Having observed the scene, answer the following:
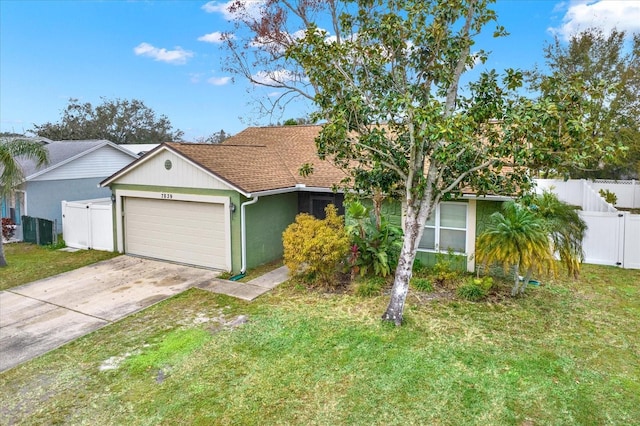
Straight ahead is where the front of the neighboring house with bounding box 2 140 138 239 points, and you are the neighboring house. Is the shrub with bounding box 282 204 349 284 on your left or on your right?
on your left

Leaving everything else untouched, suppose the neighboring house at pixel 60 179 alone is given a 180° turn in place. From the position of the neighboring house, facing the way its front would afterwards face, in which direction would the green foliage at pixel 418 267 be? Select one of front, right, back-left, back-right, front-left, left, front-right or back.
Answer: right

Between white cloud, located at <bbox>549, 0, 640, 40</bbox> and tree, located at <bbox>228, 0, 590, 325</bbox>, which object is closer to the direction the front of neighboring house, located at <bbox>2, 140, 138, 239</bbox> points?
the tree

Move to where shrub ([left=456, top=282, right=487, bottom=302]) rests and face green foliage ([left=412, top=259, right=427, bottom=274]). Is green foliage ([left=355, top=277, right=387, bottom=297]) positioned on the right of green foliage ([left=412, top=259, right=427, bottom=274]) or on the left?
left

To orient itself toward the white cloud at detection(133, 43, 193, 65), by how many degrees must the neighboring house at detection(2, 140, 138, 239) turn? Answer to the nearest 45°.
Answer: approximately 180°

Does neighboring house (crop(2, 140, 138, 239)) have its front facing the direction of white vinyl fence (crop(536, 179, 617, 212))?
no

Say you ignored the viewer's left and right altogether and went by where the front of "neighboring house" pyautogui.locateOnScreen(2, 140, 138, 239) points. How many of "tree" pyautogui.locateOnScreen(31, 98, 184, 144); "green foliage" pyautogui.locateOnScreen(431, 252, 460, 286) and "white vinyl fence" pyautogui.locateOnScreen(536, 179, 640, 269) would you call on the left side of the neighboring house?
2

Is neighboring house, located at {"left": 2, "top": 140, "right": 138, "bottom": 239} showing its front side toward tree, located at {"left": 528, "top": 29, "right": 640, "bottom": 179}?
no

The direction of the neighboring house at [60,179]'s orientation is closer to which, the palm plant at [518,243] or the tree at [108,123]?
the palm plant

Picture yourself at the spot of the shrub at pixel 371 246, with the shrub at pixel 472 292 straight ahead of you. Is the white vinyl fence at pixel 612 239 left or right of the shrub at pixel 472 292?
left

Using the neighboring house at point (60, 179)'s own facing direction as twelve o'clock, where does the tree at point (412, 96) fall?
The tree is roughly at 10 o'clock from the neighboring house.

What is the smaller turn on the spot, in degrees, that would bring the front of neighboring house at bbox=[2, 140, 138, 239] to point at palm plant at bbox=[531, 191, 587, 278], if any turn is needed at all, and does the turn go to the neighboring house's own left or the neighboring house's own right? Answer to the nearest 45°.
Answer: approximately 90° to the neighboring house's own left

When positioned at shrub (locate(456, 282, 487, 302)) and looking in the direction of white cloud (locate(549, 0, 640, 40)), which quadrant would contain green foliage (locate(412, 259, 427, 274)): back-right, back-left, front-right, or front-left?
front-left

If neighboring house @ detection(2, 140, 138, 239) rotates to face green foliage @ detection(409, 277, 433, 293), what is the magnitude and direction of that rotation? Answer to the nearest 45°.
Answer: approximately 90° to its left

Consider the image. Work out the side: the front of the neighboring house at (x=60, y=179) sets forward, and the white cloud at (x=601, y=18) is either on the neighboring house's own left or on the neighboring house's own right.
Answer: on the neighboring house's own left

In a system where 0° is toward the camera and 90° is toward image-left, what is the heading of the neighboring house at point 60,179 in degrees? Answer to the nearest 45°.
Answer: approximately 45°

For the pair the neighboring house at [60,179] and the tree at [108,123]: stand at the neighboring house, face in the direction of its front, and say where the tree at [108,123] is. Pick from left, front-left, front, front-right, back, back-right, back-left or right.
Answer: back-right

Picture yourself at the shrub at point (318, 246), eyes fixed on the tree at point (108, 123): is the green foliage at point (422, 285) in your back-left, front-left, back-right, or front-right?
back-right

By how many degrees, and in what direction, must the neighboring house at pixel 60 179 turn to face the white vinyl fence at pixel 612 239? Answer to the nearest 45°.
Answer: approximately 90° to its left

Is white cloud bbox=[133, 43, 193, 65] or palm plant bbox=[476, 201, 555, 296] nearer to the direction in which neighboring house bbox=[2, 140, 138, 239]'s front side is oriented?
the palm plant

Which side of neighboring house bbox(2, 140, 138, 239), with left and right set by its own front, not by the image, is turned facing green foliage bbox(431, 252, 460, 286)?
left

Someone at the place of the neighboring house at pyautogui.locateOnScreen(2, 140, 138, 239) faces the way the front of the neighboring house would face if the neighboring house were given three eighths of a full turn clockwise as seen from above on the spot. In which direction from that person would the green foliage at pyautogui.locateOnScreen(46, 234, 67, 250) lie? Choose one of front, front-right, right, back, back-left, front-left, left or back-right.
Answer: back
